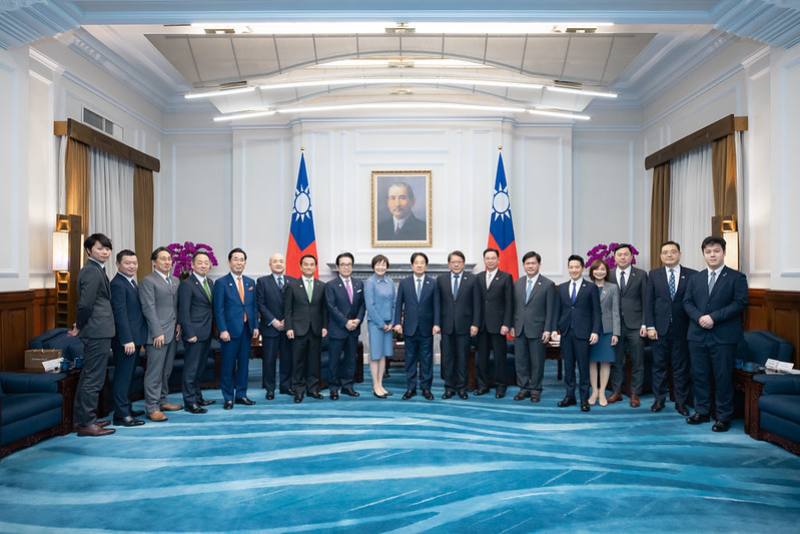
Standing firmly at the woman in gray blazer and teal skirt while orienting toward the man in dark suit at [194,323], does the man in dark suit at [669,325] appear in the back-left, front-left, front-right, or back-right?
back-left

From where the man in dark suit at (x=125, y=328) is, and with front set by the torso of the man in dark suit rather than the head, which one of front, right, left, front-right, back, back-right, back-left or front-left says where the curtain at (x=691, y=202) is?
front-left

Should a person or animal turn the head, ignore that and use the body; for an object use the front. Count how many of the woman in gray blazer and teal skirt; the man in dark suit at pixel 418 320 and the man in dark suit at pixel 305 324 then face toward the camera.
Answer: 3

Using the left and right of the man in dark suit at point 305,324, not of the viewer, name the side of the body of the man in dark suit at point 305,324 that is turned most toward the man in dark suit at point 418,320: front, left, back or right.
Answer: left

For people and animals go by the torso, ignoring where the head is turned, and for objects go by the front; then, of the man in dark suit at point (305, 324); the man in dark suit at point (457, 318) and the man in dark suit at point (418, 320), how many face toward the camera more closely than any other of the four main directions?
3

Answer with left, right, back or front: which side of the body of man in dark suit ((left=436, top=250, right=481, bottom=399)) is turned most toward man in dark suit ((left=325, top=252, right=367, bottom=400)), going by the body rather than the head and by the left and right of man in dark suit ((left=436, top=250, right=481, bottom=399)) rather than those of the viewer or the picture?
right

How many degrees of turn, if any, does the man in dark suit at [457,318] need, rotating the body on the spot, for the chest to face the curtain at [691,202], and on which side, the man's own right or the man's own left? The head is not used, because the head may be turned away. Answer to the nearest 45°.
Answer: approximately 135° to the man's own left

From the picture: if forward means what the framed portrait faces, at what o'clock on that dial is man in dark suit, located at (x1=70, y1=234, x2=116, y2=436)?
The man in dark suit is roughly at 1 o'clock from the framed portrait.

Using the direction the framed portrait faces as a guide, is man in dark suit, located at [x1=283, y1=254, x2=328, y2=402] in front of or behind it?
in front

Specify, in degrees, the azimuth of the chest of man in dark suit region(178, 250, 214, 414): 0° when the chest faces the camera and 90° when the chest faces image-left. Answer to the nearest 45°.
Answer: approximately 315°

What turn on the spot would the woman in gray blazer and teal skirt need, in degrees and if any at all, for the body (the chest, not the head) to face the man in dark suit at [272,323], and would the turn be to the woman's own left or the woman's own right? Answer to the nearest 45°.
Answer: approximately 90° to the woman's own right

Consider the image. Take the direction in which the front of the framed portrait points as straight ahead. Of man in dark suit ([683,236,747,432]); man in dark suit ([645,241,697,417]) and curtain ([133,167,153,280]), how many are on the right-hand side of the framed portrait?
1

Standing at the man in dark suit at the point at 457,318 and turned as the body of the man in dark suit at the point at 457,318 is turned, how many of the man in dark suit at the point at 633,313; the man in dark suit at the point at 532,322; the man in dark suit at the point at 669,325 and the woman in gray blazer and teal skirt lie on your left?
4
